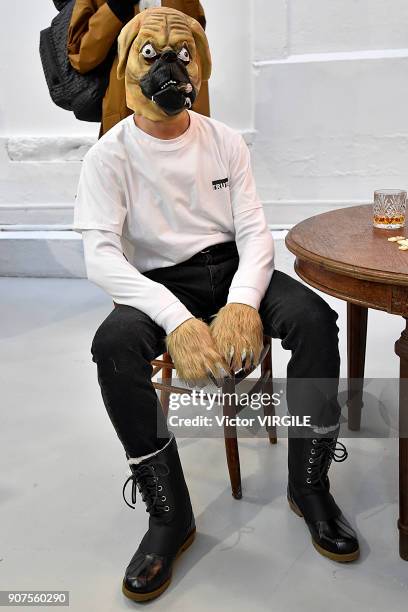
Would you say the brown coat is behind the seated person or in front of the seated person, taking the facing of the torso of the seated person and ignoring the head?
behind

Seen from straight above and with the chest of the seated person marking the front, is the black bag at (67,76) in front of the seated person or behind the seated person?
behind

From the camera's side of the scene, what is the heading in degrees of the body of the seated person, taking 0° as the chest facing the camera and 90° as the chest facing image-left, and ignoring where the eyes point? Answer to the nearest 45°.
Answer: approximately 0°
